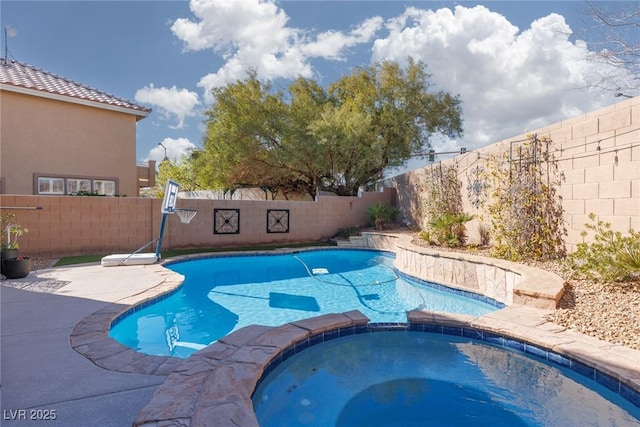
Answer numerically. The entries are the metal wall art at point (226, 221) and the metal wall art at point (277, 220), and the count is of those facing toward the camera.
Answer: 2

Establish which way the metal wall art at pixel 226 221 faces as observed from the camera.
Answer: facing the viewer

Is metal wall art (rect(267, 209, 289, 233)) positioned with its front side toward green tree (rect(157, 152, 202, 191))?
no

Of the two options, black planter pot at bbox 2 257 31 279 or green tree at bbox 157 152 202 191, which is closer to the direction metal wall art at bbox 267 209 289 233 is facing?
the black planter pot

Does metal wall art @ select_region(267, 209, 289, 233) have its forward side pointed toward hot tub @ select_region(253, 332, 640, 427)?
yes

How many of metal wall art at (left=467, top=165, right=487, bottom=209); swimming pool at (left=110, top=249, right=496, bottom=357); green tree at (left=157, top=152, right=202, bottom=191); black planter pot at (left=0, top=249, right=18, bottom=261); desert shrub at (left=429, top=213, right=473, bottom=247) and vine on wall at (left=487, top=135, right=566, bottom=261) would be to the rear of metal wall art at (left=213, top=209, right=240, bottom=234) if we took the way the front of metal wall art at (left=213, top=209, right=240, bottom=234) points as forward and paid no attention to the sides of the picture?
1

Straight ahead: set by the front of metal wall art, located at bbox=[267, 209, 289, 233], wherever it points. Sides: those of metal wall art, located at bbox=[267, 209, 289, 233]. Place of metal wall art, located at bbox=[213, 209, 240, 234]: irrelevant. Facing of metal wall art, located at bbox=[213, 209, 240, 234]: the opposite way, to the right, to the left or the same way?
the same way

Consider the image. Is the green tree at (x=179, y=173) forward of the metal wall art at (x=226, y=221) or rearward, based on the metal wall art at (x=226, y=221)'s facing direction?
rearward

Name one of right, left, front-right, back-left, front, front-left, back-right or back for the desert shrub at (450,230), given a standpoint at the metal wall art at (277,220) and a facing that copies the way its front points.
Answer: front-left

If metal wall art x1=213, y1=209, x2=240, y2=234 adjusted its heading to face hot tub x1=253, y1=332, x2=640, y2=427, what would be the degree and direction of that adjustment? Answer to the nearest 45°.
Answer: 0° — it already faces it

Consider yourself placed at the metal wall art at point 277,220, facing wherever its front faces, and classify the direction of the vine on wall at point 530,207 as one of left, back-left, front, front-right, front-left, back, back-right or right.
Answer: front-left

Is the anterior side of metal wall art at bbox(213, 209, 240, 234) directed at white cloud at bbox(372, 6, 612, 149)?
no

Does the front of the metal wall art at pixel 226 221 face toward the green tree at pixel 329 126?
no

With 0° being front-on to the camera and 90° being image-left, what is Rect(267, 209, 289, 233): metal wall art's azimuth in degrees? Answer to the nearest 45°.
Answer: approximately 0°

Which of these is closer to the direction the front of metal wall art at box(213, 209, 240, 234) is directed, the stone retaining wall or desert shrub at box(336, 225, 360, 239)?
the stone retaining wall
